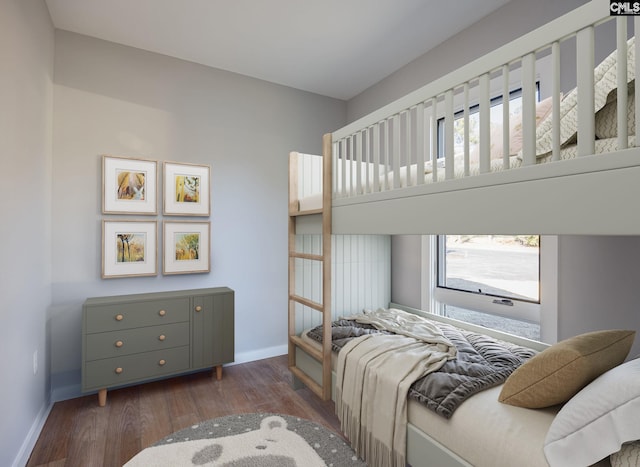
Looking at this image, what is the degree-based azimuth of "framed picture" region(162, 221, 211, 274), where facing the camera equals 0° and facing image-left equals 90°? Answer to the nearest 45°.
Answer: approximately 0°

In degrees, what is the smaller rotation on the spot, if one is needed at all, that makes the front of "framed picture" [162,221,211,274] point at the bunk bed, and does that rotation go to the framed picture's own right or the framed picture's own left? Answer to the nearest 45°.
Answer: approximately 45° to the framed picture's own left

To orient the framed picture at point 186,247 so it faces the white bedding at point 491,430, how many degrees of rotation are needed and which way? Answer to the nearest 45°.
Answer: approximately 45° to its left

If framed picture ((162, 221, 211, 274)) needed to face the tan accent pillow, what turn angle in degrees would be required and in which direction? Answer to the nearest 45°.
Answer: approximately 45° to its left

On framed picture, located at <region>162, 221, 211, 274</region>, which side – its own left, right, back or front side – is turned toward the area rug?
front

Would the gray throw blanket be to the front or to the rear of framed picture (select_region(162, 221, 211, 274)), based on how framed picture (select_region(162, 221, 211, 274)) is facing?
to the front
